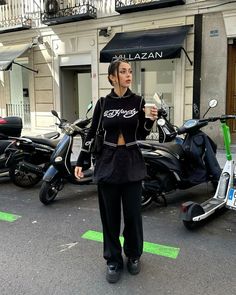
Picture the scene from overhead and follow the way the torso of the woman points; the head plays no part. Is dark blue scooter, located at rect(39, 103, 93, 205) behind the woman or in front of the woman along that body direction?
behind

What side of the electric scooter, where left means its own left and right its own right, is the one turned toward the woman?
back

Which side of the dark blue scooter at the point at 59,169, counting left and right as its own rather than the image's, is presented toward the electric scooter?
left

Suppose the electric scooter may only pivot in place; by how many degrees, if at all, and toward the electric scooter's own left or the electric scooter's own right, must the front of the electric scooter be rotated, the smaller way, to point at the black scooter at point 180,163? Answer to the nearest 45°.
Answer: approximately 90° to the electric scooter's own left

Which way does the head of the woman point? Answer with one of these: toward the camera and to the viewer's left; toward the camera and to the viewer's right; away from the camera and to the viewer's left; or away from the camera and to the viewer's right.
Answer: toward the camera and to the viewer's right

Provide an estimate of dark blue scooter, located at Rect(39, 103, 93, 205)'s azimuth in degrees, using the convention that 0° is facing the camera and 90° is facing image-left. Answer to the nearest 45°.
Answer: approximately 45°

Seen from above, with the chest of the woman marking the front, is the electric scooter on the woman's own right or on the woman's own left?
on the woman's own left
